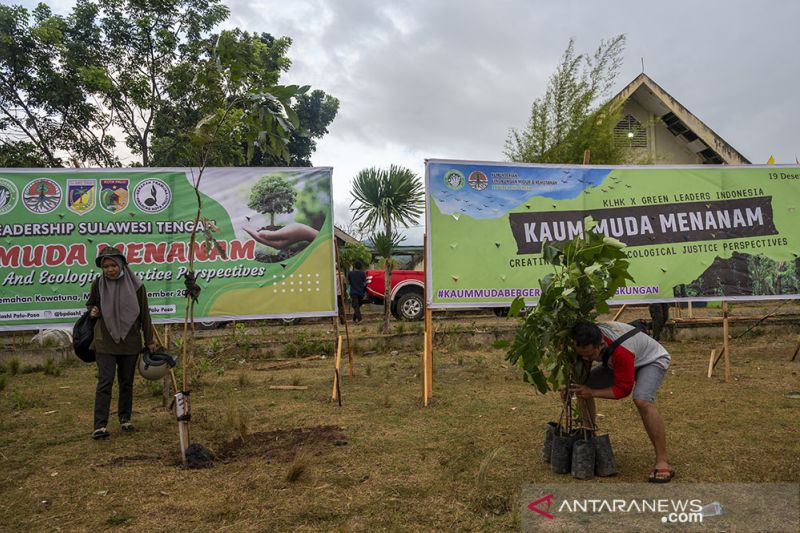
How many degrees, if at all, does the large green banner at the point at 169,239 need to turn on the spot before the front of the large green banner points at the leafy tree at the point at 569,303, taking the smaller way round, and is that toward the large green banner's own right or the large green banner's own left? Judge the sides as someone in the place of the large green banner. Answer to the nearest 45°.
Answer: approximately 45° to the large green banner's own left

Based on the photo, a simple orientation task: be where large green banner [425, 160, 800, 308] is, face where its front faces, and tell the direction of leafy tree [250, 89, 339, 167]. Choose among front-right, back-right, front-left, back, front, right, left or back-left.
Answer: back-right

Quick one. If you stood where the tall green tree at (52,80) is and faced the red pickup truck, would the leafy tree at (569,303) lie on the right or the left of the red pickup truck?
right

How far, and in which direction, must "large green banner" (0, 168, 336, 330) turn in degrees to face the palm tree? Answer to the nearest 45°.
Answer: approximately 135° to its left

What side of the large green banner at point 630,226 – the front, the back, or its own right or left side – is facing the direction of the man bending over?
front

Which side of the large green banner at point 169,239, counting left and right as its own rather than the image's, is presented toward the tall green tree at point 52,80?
back

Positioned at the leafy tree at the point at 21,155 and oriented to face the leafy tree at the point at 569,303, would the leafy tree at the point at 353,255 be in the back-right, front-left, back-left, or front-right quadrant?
front-left

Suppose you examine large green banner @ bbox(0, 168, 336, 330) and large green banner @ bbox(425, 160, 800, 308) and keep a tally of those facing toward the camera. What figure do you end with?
2

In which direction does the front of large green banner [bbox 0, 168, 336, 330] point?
toward the camera

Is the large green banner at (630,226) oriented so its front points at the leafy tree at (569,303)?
yes

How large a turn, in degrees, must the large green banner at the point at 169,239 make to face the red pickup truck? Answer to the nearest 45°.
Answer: approximately 135° to its left

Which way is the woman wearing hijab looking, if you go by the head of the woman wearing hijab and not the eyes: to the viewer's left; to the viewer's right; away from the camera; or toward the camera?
toward the camera

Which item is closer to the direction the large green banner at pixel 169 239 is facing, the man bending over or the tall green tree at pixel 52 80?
the man bending over

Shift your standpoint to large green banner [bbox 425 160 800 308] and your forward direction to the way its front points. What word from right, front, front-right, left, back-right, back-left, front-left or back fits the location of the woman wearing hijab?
front-right

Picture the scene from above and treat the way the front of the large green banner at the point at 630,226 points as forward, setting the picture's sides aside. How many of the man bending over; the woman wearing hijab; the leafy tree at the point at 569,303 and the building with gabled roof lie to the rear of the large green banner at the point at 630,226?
1

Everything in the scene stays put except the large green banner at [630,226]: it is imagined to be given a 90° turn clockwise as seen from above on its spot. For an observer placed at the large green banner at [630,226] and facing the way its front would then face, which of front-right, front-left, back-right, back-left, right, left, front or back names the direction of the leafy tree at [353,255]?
front-right

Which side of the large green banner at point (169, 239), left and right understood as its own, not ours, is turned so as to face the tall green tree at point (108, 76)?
back

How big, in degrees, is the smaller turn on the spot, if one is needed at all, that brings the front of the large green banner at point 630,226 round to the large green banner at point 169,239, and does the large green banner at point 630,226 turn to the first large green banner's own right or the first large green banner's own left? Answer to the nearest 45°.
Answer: approximately 45° to the first large green banner's own right

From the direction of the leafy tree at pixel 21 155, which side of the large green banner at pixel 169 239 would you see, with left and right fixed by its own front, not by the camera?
back
